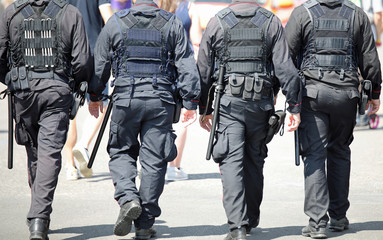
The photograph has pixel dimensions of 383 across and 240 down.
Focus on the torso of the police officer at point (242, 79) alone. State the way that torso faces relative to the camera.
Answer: away from the camera

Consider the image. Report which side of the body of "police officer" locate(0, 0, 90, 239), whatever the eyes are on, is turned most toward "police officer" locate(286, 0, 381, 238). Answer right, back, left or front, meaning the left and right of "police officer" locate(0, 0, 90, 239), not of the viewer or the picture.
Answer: right

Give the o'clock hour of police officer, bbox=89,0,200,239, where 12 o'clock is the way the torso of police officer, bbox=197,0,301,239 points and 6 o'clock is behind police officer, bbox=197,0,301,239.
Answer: police officer, bbox=89,0,200,239 is roughly at 9 o'clock from police officer, bbox=197,0,301,239.

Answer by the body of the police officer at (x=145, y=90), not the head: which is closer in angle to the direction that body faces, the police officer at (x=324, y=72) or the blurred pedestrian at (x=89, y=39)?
the blurred pedestrian

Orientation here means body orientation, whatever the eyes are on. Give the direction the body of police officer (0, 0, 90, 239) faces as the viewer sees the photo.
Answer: away from the camera

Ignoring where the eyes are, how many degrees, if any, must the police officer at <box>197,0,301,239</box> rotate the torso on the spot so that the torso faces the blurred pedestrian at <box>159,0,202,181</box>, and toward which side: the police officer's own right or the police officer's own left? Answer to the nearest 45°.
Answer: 0° — they already face them

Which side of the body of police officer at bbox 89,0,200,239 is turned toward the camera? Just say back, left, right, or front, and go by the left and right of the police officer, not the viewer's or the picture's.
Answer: back
